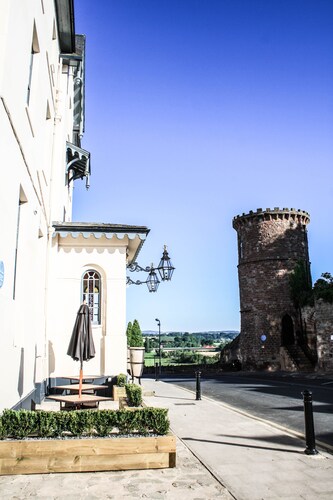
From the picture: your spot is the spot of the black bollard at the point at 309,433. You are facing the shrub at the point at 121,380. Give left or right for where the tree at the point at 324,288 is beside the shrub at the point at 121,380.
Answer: right

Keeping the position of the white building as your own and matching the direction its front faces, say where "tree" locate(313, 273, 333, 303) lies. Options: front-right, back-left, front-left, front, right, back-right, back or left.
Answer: front-left

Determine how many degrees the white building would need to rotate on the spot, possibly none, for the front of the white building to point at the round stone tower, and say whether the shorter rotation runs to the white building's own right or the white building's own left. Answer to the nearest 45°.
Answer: approximately 45° to the white building's own left

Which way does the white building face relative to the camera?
to the viewer's right
